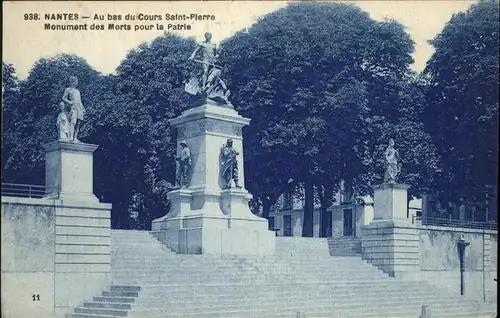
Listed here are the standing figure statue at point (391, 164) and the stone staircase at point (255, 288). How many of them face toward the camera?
2

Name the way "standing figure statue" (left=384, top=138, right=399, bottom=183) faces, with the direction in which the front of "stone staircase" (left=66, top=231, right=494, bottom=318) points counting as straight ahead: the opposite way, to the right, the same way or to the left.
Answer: the same way

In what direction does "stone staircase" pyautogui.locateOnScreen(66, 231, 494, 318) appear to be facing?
toward the camera

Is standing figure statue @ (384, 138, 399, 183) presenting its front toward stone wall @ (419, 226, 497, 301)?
no

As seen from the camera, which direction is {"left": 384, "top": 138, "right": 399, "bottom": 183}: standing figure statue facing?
toward the camera

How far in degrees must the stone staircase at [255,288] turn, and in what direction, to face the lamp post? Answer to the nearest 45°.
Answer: approximately 135° to its left

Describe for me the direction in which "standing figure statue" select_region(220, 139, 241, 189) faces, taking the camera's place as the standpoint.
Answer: facing the viewer and to the right of the viewer

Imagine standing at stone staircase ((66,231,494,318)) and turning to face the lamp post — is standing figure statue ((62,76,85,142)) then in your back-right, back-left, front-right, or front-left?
back-left
